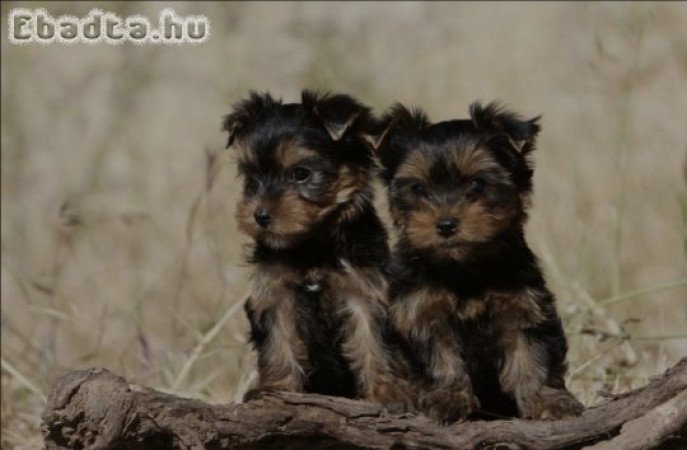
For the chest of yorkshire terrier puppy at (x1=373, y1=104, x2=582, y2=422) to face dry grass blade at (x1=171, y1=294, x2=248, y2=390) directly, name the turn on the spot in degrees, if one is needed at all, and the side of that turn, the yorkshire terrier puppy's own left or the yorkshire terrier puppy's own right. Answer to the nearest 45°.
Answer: approximately 135° to the yorkshire terrier puppy's own right

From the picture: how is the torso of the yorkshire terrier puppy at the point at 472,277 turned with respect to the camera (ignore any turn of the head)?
toward the camera

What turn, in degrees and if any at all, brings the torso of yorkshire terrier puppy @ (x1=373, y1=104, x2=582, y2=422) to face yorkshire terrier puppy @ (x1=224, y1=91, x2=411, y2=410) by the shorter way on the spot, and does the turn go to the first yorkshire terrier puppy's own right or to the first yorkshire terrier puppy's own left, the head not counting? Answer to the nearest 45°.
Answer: approximately 90° to the first yorkshire terrier puppy's own right
